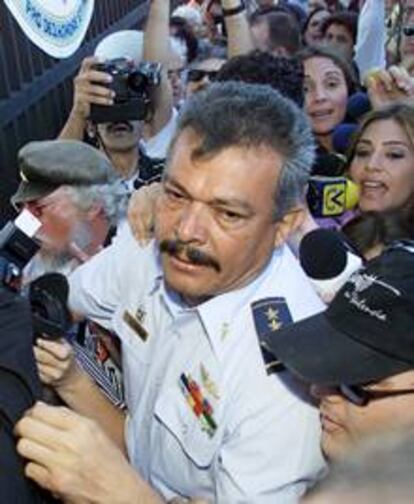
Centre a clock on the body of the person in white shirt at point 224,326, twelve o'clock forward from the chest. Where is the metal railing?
The metal railing is roughly at 4 o'clock from the person in white shirt.

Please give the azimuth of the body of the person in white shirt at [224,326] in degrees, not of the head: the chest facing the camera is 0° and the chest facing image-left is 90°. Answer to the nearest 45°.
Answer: approximately 45°
